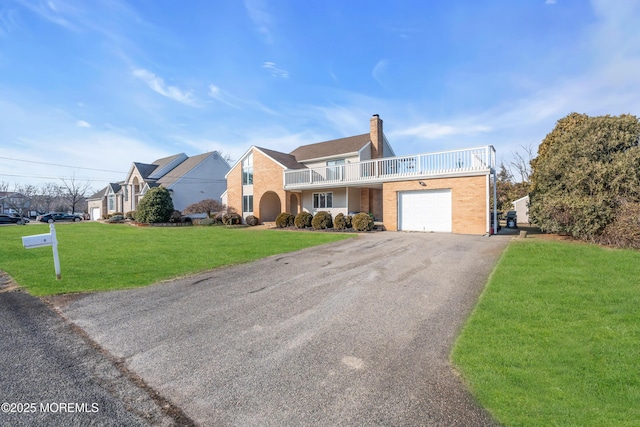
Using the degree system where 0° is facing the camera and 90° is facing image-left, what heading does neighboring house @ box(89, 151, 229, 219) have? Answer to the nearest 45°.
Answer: approximately 45°

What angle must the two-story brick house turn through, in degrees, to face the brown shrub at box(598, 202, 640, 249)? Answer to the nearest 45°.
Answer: approximately 90° to its left

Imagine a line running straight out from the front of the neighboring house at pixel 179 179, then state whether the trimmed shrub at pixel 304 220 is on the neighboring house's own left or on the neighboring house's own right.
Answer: on the neighboring house's own left

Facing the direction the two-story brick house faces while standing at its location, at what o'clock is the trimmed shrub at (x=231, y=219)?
The trimmed shrub is roughly at 2 o'clock from the two-story brick house.

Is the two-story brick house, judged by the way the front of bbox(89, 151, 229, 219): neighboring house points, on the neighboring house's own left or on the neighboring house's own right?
on the neighboring house's own left

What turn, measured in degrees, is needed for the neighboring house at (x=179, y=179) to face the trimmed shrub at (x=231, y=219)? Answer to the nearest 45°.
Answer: approximately 45° to its left

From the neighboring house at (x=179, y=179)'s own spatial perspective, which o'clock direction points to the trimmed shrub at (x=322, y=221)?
The trimmed shrub is roughly at 10 o'clock from the neighboring house.

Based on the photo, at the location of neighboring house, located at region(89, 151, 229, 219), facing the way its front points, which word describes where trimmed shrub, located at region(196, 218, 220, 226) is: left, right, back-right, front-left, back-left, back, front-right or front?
front-left

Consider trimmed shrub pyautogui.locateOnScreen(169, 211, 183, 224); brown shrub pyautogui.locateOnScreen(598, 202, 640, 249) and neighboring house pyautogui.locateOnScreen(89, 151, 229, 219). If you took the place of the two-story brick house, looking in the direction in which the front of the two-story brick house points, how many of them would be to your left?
1

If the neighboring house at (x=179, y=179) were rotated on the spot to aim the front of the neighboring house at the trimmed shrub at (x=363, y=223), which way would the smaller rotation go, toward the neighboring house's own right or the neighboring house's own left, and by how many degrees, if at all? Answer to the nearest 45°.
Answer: approximately 45° to the neighboring house's own left

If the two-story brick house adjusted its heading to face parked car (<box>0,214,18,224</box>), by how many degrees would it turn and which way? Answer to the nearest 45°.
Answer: approximately 45° to its right

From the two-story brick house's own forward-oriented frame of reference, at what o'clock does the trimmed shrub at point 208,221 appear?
The trimmed shrub is roughly at 2 o'clock from the two-story brick house.

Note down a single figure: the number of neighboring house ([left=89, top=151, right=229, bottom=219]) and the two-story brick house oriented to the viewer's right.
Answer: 0

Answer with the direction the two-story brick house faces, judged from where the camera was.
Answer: facing the viewer and to the left of the viewer
